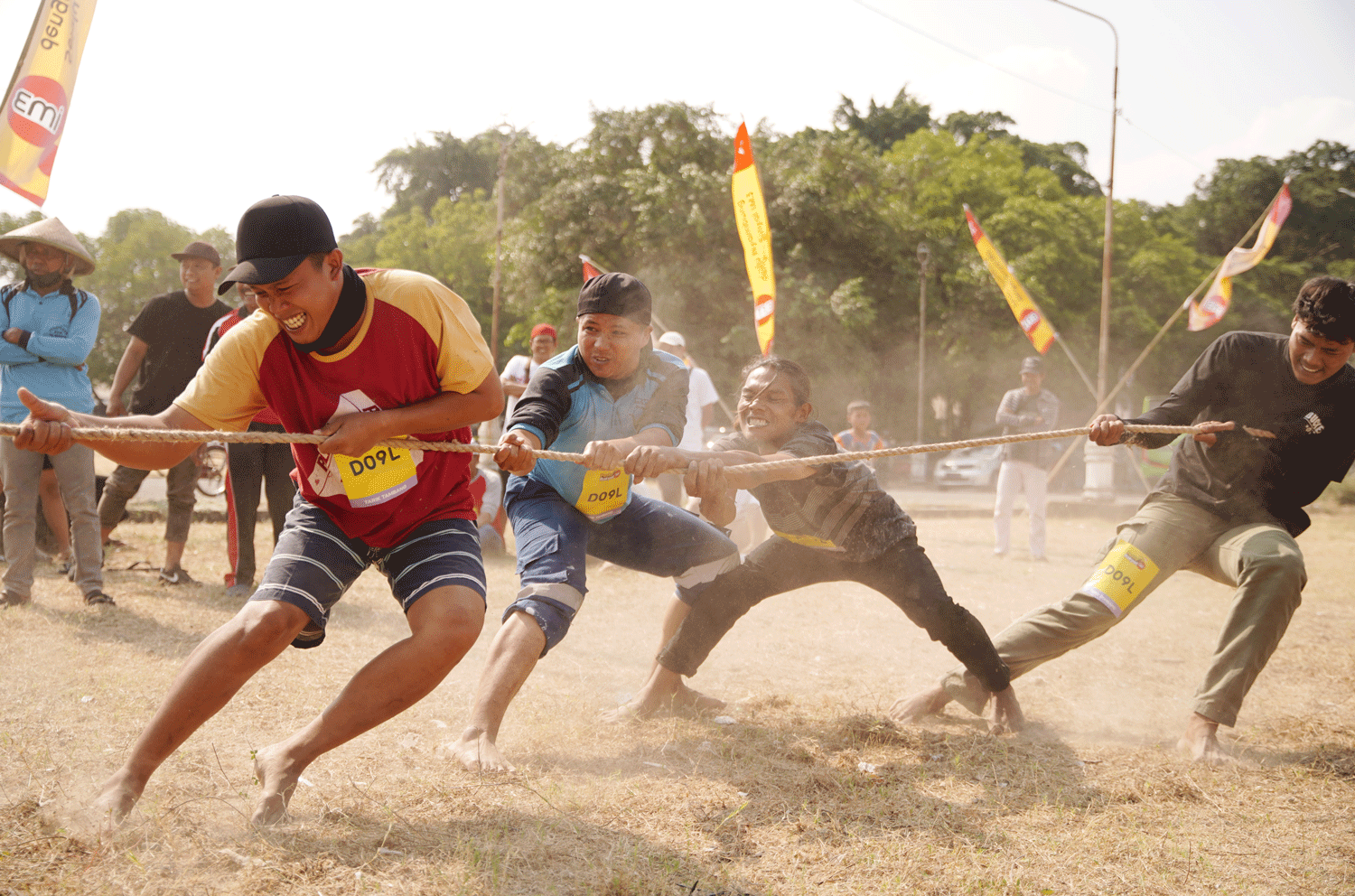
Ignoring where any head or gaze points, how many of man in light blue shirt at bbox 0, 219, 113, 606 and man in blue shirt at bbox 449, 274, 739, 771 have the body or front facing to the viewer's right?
0

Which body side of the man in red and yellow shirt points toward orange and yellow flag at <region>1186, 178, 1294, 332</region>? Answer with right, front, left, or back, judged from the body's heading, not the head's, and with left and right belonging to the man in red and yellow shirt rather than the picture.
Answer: back

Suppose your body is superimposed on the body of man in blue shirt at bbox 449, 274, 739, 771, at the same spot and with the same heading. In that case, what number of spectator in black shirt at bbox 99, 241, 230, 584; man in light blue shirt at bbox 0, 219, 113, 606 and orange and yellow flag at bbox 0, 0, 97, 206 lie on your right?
3

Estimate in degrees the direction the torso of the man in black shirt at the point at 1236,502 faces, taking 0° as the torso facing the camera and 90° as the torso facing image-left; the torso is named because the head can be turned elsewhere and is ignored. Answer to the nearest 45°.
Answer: approximately 45°

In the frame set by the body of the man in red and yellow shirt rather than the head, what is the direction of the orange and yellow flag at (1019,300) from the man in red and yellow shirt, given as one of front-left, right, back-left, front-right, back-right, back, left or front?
back

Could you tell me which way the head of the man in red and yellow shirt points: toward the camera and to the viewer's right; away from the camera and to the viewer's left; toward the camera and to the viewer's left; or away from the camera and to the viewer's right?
toward the camera and to the viewer's left

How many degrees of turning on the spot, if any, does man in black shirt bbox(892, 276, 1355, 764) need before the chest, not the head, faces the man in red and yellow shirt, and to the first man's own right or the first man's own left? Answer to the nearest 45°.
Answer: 0° — they already face them

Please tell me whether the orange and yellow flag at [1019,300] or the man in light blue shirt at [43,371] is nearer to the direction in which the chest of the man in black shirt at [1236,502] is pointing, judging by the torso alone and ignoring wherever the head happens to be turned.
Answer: the man in light blue shirt

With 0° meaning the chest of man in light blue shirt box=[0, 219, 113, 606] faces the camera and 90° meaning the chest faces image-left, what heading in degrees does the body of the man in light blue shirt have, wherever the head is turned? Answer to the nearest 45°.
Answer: approximately 0°

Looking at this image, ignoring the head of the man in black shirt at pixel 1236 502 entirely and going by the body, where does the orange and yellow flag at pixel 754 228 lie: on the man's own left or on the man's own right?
on the man's own right

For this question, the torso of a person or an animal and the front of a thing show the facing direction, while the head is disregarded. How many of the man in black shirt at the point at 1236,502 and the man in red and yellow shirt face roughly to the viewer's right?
0
